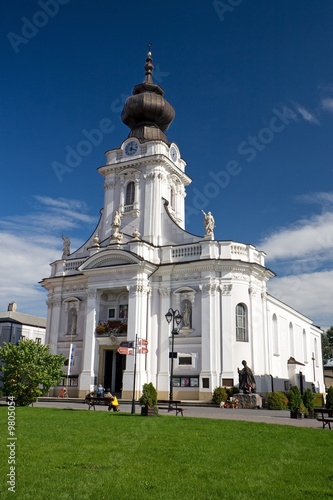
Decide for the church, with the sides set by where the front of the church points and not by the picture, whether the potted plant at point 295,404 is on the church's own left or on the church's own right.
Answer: on the church's own left

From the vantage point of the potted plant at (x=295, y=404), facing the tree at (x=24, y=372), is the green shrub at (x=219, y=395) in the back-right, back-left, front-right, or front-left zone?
front-right

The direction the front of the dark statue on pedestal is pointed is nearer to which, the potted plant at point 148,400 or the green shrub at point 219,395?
the potted plant

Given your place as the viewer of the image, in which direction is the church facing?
facing the viewer and to the left of the viewer

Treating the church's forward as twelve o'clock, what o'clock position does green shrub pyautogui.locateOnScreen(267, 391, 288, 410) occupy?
The green shrub is roughly at 9 o'clock from the church.

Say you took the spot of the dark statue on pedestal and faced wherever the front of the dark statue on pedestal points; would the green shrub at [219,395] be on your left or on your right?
on your right

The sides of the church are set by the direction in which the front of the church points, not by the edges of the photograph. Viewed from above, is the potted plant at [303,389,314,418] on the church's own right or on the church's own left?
on the church's own left

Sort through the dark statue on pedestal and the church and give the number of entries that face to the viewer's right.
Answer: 0

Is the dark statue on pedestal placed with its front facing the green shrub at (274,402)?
no

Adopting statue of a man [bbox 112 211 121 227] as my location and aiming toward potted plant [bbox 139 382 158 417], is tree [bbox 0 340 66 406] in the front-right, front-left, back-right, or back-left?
front-right

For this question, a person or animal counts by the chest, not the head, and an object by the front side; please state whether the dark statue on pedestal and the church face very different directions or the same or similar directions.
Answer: same or similar directions

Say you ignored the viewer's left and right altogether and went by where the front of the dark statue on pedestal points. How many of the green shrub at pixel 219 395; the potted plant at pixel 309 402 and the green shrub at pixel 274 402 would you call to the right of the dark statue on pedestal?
1

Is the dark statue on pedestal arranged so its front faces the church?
no

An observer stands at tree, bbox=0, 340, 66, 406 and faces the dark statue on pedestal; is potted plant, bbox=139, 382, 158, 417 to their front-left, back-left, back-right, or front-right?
front-right

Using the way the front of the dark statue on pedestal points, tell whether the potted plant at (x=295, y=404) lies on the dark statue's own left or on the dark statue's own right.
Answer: on the dark statue's own left
